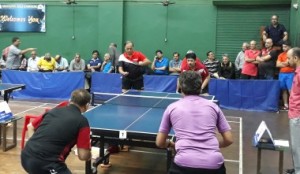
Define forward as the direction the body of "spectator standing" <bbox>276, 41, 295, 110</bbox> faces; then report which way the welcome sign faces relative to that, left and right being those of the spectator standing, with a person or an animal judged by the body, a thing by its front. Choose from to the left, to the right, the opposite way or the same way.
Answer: to the left

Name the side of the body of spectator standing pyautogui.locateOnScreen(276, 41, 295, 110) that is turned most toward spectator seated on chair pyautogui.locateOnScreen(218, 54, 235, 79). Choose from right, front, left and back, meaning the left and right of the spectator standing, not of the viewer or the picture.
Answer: right

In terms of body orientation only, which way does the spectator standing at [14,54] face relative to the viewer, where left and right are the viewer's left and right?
facing to the right of the viewer

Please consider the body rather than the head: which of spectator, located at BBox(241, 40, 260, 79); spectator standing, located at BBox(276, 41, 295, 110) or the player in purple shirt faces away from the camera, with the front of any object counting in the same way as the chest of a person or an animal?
the player in purple shirt

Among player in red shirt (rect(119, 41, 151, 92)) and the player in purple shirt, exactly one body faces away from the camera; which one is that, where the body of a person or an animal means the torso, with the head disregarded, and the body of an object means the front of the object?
the player in purple shirt

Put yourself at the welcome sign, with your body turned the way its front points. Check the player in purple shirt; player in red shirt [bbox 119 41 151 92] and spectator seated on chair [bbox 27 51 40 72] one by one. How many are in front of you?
3

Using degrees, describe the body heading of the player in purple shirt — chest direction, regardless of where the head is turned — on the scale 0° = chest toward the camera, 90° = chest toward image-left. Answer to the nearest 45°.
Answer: approximately 180°

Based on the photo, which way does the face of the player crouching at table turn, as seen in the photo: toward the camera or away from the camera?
away from the camera

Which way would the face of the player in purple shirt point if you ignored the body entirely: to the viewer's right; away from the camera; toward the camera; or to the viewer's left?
away from the camera

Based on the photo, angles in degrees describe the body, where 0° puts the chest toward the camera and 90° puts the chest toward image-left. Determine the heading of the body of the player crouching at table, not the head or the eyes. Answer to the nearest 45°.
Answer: approximately 225°

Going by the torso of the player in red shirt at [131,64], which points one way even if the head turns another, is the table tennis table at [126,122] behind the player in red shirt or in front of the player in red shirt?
in front

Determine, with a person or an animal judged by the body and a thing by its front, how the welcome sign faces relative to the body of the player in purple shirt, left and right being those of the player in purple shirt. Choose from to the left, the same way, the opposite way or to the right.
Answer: the opposite way
